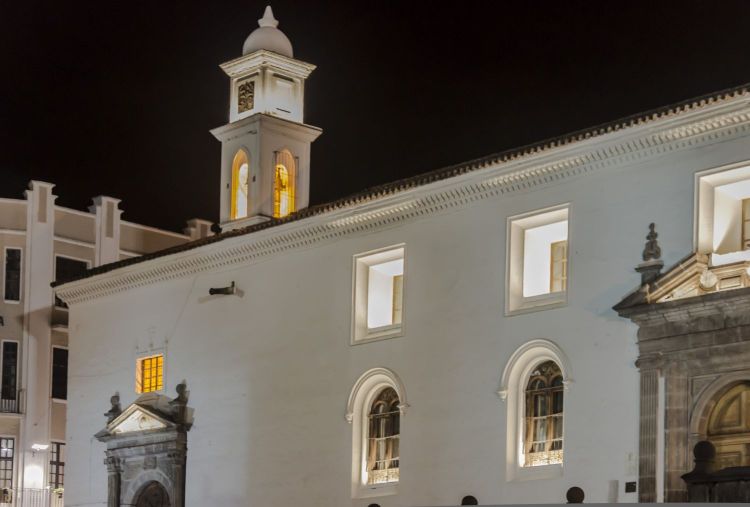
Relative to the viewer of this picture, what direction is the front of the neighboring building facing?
facing the viewer and to the right of the viewer

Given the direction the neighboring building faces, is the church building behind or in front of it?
in front

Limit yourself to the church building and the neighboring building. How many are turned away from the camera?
0

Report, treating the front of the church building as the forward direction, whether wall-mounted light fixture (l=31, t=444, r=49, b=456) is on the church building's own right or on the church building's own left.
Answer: on the church building's own right

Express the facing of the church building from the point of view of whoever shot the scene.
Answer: facing the viewer and to the left of the viewer
